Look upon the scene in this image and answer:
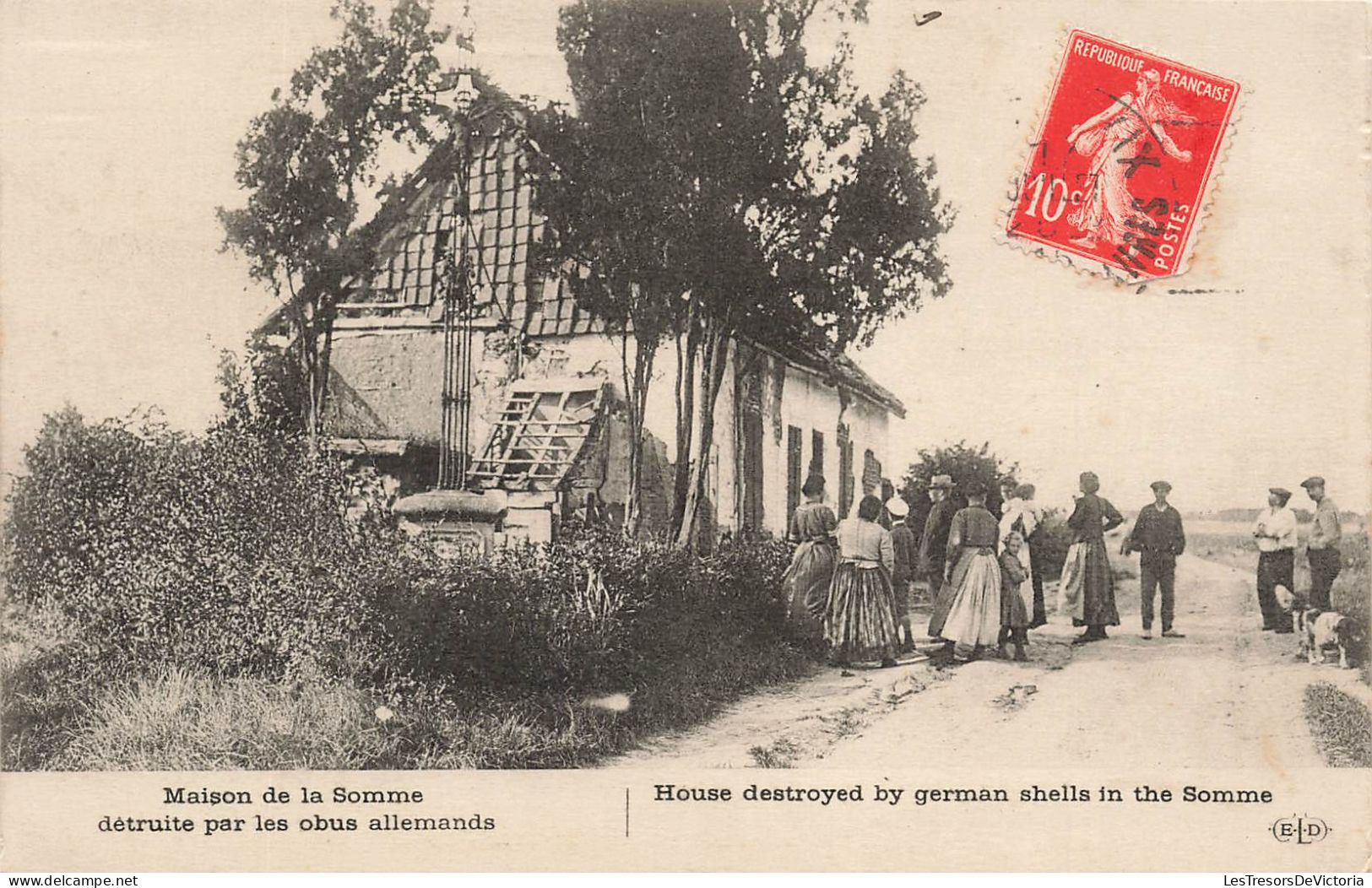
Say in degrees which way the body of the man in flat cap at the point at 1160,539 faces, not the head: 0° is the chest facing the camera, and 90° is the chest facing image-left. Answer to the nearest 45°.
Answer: approximately 0°

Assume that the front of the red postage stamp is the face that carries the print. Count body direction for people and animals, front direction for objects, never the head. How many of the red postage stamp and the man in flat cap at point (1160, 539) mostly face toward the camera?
2

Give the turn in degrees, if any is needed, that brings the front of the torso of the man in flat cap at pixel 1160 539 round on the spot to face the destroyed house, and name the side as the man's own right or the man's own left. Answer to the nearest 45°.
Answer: approximately 90° to the man's own right

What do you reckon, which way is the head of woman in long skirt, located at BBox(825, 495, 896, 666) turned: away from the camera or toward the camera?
away from the camera
